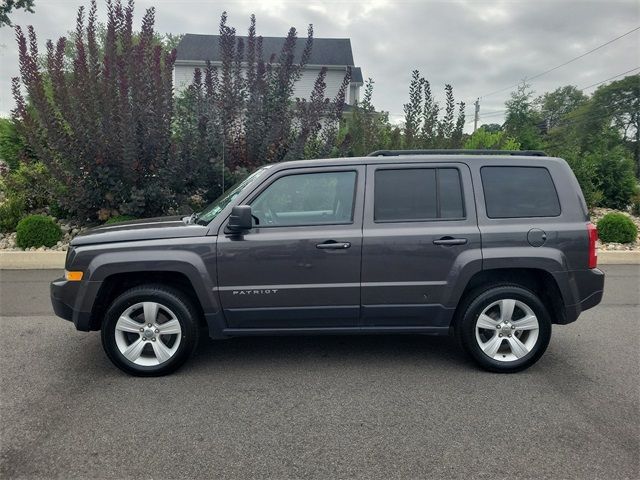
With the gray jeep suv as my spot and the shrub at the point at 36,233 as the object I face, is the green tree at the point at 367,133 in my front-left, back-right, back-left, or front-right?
front-right

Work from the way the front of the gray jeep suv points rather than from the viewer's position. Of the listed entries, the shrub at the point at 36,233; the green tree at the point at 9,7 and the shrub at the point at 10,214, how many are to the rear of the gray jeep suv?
0

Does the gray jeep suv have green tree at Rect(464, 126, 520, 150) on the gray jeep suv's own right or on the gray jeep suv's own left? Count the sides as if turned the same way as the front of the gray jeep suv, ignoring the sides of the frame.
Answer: on the gray jeep suv's own right

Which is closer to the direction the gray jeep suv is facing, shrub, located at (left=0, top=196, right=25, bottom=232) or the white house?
the shrub

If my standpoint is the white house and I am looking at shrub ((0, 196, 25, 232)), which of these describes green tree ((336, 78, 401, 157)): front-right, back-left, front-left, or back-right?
front-left

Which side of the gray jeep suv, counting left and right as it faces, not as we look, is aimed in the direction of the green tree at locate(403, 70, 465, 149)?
right

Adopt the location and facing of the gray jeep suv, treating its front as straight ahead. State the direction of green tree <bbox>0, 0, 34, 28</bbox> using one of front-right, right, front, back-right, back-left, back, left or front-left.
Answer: front-right

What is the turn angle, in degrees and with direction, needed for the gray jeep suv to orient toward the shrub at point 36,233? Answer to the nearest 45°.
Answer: approximately 45° to its right

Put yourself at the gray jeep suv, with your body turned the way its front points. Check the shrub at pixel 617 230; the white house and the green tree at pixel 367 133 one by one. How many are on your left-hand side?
0

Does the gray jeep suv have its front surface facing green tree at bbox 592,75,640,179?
no

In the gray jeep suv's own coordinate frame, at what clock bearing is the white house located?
The white house is roughly at 3 o'clock from the gray jeep suv.

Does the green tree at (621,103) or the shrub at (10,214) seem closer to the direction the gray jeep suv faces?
the shrub

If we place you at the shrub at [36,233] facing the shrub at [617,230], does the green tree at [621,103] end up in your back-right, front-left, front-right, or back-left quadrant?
front-left

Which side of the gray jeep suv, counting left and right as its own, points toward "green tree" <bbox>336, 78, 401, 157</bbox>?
right

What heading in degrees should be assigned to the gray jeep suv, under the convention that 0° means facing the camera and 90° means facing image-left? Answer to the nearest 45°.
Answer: approximately 90°
